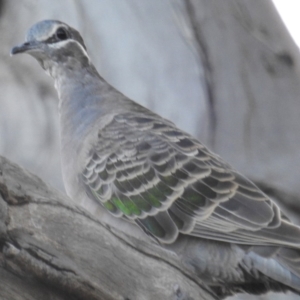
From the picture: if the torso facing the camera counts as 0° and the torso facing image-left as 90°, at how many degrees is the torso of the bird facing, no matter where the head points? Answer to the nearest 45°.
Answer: approximately 90°
